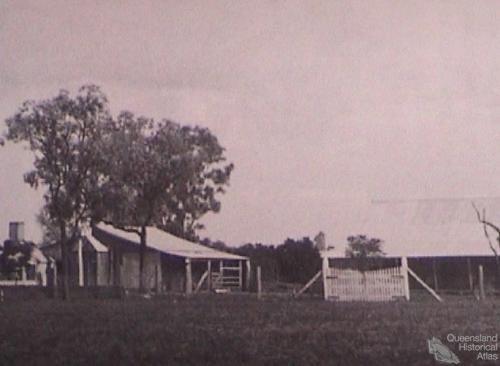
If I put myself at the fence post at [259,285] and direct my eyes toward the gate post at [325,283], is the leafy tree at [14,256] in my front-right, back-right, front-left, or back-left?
back-left

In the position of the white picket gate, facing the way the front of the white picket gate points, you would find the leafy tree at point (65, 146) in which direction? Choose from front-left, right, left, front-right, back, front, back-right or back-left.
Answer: front-right

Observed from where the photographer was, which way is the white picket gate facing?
facing the viewer
